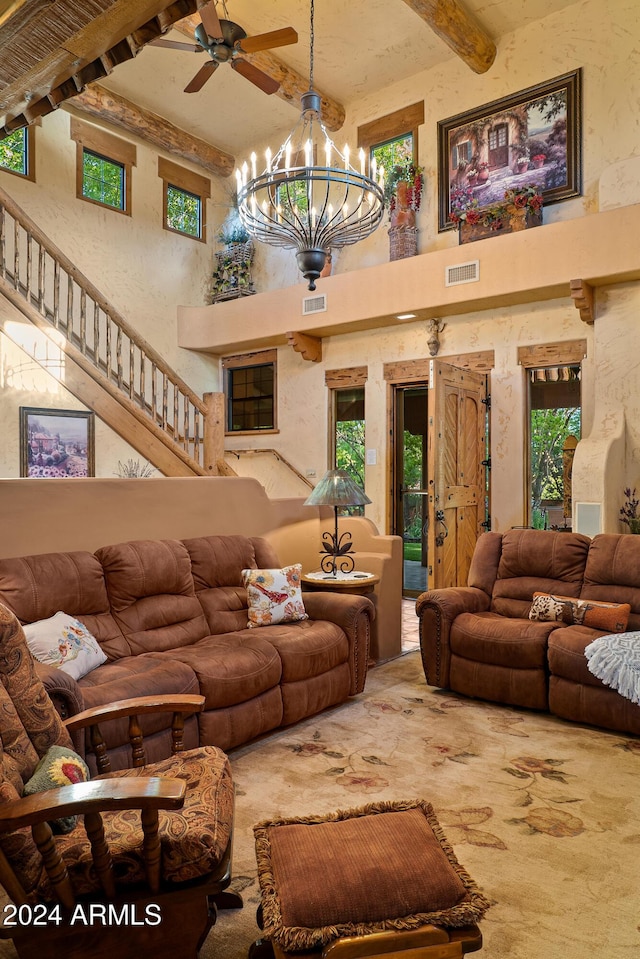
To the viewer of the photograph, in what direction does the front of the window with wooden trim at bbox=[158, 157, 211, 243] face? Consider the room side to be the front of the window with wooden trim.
facing the viewer and to the right of the viewer

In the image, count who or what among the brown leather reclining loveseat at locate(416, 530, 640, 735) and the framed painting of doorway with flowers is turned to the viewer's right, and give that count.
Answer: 0

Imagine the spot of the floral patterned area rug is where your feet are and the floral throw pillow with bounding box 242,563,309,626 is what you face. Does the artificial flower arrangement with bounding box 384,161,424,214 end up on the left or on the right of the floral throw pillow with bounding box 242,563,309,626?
right

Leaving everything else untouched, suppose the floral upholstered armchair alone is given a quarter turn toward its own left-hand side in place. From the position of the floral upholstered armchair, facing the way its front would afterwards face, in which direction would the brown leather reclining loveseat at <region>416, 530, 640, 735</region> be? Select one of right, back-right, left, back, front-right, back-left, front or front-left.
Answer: front-right

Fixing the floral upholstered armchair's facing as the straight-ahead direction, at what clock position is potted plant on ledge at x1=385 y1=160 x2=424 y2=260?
The potted plant on ledge is roughly at 10 o'clock from the floral upholstered armchair.

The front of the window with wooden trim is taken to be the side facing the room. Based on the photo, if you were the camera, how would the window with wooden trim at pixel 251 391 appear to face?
facing the viewer and to the left of the viewer

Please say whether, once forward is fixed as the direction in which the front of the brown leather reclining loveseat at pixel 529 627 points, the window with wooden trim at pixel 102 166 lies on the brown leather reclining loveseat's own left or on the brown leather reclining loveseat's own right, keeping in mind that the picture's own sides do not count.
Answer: on the brown leather reclining loveseat's own right

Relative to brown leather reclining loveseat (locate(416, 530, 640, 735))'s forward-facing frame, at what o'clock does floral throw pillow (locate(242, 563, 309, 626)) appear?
The floral throw pillow is roughly at 1 o'clock from the brown leather reclining loveseat.

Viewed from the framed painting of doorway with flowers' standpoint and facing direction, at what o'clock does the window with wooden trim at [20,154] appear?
The window with wooden trim is roughly at 1 o'clock from the framed painting of doorway with flowers.

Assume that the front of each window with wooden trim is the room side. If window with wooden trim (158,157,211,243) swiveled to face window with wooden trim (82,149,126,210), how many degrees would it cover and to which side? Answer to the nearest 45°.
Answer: approximately 90° to its right

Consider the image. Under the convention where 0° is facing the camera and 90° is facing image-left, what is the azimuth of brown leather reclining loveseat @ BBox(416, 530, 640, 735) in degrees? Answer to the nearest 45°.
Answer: approximately 45°

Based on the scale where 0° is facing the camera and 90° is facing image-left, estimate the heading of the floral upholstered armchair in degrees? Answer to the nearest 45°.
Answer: approximately 270°

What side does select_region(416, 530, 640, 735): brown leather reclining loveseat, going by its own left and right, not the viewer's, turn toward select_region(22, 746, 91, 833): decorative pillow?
front
